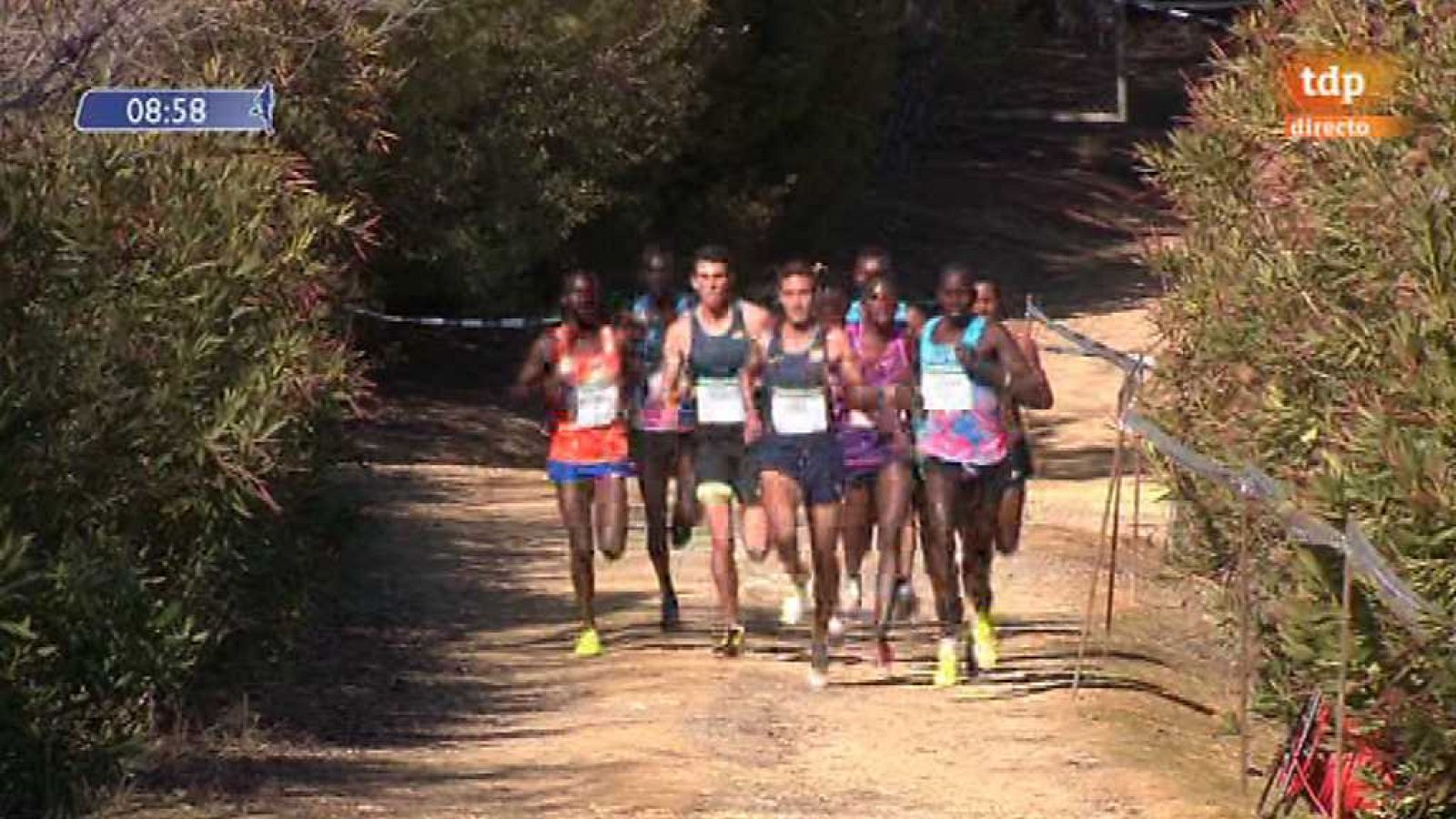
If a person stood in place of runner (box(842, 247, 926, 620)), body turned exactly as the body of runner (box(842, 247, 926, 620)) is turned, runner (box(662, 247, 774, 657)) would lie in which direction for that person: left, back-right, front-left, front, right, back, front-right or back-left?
front-right

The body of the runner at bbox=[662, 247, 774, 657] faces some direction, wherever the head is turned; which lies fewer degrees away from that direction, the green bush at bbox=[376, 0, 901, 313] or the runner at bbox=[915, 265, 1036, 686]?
the runner

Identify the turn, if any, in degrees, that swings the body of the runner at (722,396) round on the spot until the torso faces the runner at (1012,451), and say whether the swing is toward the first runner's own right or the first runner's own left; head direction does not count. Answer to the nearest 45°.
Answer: approximately 90° to the first runner's own left

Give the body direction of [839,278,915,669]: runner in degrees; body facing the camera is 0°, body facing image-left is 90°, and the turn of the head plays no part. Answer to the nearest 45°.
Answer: approximately 0°

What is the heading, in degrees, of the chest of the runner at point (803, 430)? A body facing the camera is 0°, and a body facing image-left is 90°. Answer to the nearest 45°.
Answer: approximately 0°

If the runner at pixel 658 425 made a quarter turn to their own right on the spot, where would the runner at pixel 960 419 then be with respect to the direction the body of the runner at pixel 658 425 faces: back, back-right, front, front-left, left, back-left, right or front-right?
back-left
